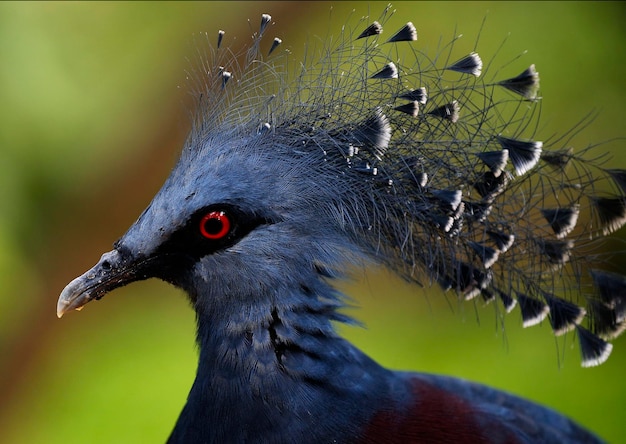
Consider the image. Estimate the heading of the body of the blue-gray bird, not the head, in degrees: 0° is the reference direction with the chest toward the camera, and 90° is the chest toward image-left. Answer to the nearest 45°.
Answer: approximately 90°
